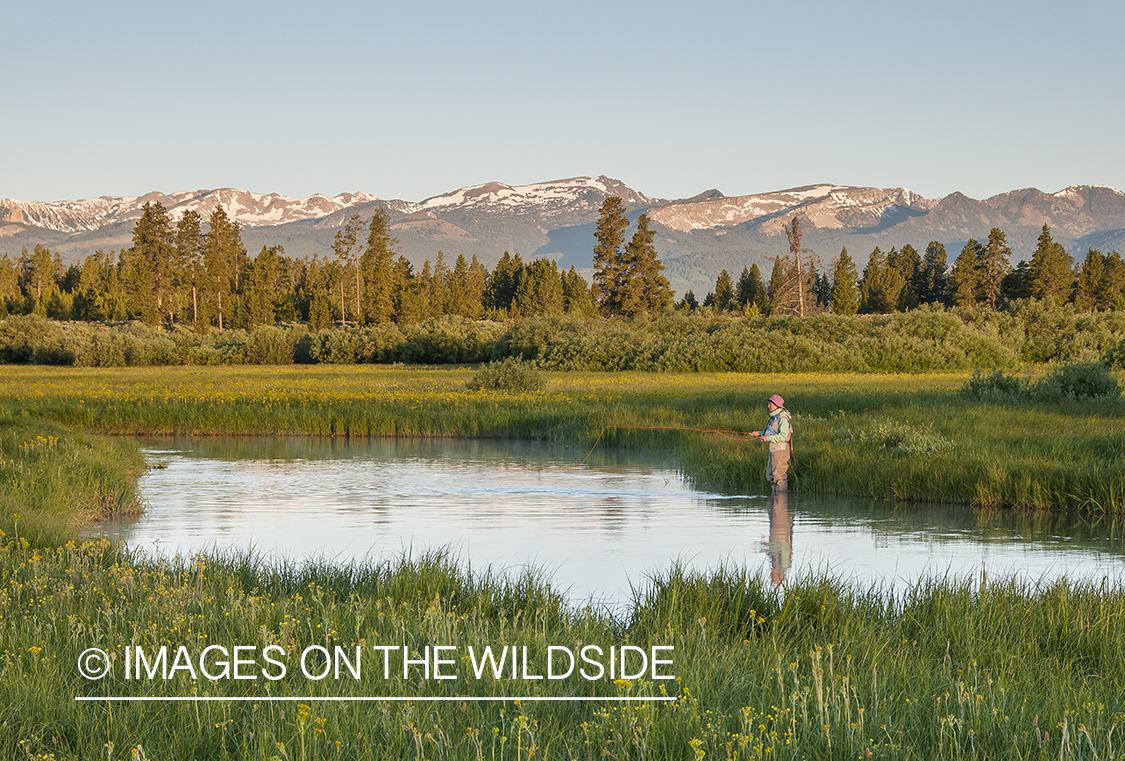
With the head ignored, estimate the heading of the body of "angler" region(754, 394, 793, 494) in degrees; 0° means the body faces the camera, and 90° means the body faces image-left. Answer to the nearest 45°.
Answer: approximately 90°

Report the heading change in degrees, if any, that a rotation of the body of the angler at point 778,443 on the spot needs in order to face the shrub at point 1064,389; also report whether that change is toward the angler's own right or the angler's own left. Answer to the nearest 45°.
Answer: approximately 135° to the angler's own right

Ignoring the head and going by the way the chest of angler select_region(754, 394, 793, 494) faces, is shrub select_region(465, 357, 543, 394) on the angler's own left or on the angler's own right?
on the angler's own right

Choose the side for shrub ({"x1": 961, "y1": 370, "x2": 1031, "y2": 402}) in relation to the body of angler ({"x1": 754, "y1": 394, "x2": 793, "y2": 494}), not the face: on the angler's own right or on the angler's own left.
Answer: on the angler's own right
